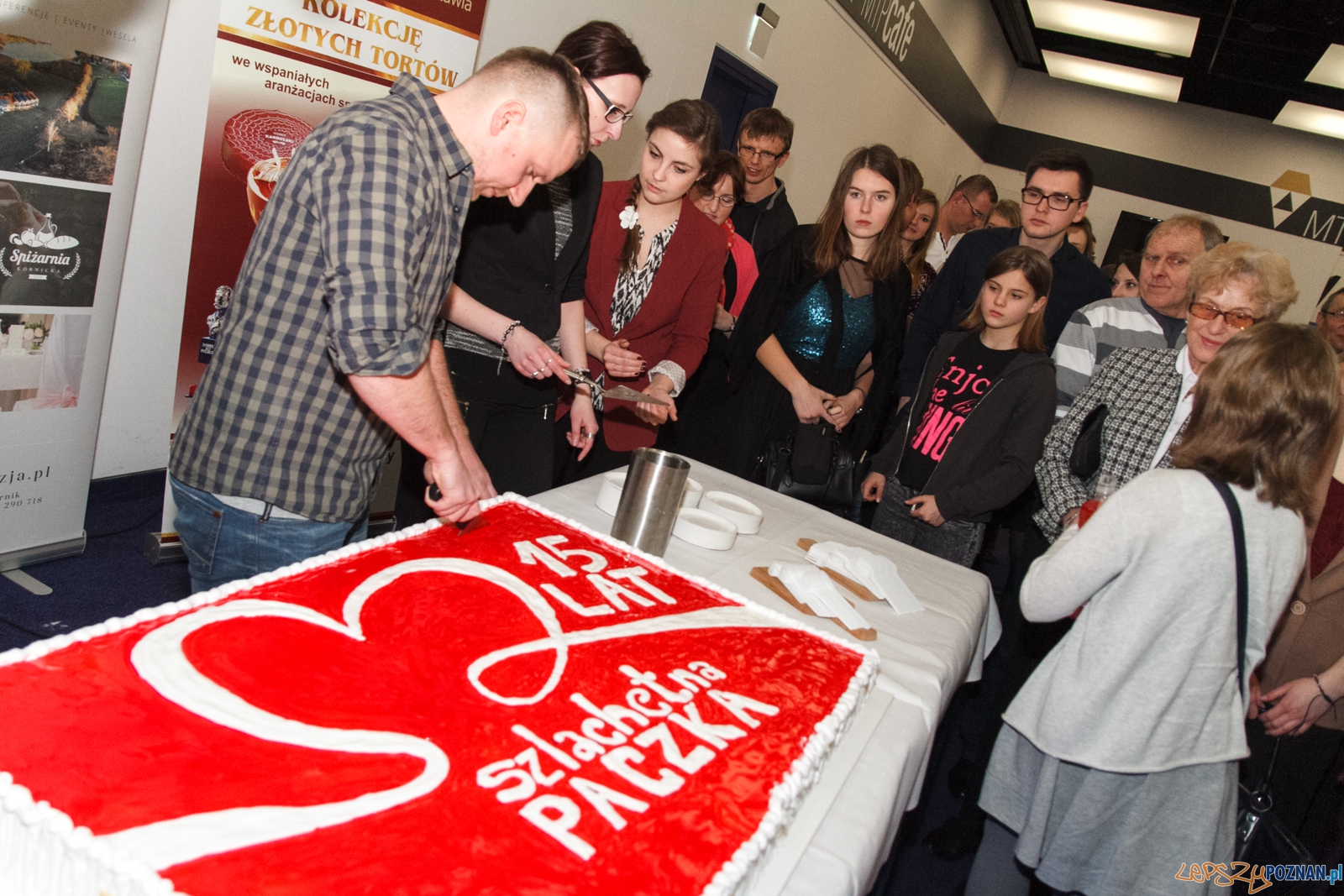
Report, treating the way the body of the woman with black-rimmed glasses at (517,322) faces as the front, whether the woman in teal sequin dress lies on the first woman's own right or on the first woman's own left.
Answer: on the first woman's own left

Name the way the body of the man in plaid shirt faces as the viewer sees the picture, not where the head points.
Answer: to the viewer's right

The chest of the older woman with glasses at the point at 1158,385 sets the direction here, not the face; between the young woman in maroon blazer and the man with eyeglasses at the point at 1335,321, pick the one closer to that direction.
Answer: the young woman in maroon blazer

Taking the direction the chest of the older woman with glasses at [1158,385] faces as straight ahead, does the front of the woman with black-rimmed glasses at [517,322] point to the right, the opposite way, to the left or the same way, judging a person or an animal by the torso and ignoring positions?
to the left

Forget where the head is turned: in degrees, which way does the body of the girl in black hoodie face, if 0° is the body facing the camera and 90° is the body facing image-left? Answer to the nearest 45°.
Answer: approximately 45°

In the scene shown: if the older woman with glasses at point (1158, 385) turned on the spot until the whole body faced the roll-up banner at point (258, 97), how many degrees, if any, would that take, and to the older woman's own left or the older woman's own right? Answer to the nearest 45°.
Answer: approximately 90° to the older woman's own right

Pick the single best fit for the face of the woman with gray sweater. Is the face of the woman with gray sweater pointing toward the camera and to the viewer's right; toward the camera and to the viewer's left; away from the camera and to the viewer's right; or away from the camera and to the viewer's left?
away from the camera and to the viewer's left

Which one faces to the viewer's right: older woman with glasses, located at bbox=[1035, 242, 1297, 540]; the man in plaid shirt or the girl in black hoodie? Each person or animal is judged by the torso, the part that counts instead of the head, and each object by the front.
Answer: the man in plaid shirt

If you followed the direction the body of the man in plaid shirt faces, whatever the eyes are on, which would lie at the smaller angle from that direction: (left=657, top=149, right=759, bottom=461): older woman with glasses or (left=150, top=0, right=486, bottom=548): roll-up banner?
the older woman with glasses
